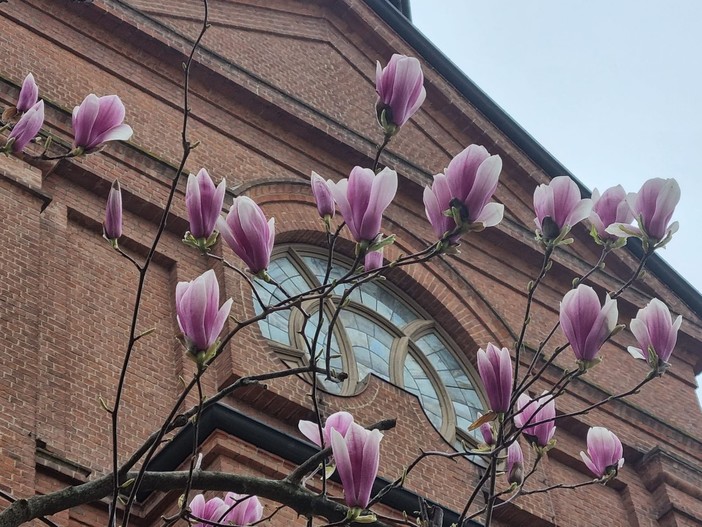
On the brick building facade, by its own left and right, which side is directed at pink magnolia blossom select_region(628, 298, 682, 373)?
front

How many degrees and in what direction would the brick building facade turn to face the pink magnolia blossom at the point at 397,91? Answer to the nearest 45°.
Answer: approximately 45° to its right

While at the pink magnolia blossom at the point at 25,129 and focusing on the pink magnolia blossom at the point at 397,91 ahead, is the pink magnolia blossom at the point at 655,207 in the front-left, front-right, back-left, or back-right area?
front-left

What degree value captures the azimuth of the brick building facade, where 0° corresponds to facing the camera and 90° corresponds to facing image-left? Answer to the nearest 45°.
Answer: approximately 315°

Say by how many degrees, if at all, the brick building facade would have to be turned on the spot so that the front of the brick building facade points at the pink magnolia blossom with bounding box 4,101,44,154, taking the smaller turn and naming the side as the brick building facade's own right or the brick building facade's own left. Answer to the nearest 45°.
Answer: approximately 45° to the brick building facade's own right

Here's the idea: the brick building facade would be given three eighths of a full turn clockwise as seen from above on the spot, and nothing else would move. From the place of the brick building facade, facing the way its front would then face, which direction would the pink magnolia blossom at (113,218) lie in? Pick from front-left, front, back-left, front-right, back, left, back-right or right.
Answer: left
